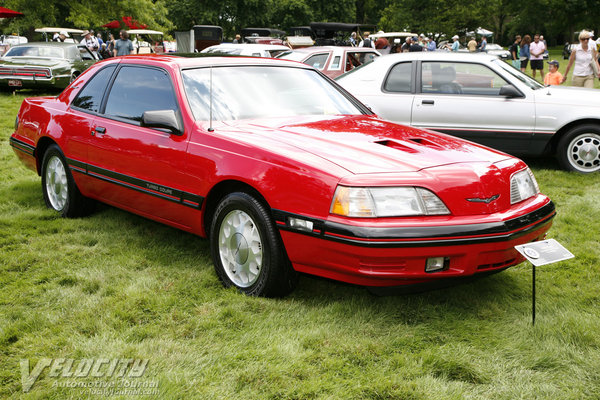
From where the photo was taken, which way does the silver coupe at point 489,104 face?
to the viewer's right

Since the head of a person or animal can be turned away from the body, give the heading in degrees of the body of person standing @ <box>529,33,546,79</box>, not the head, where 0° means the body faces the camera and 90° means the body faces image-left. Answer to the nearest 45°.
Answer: approximately 0°

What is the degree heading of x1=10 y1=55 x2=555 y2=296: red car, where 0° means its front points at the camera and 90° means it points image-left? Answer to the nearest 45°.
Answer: approximately 315°

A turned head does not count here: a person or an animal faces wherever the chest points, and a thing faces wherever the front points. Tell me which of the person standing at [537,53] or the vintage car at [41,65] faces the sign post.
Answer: the person standing

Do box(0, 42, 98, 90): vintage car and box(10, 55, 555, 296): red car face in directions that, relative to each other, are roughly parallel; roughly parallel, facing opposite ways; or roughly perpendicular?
roughly perpendicular

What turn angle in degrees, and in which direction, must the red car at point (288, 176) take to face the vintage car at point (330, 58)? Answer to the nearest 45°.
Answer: approximately 135° to its left

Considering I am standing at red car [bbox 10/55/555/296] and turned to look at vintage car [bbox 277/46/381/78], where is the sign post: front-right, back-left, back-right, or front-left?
back-right

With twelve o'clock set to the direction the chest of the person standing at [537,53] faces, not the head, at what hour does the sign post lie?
The sign post is roughly at 12 o'clock from the person standing.
